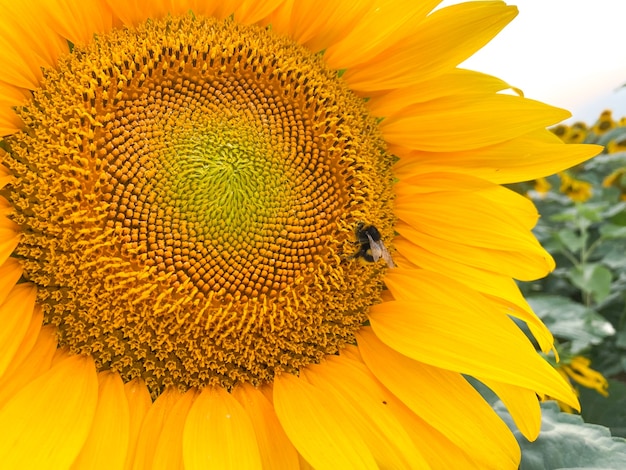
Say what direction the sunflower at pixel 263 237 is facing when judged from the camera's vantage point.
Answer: facing the viewer

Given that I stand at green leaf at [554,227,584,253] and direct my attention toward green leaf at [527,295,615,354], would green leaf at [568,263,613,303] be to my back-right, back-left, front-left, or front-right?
front-left

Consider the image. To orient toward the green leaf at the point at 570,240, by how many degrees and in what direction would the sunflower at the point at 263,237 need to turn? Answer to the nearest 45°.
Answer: approximately 135° to its left
